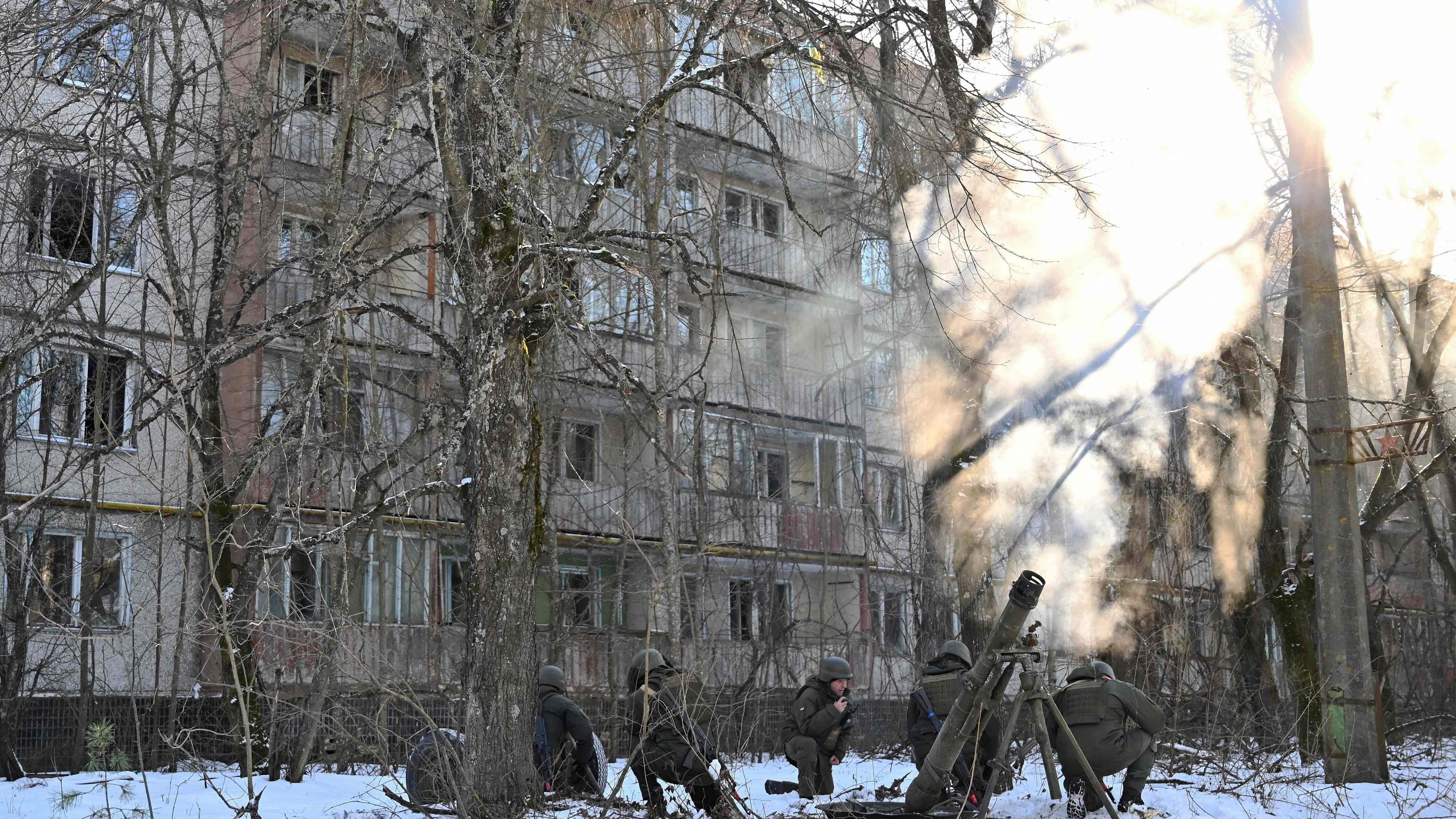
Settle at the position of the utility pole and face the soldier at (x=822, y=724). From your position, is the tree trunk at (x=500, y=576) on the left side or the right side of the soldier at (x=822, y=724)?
left

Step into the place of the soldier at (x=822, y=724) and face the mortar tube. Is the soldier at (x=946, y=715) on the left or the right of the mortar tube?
left

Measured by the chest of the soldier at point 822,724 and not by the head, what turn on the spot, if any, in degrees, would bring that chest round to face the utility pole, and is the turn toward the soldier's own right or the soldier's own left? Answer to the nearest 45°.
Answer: approximately 45° to the soldier's own left

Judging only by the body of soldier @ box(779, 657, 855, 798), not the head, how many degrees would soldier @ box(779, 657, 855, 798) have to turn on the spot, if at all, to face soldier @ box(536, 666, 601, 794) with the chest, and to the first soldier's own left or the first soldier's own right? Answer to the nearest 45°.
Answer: approximately 90° to the first soldier's own right

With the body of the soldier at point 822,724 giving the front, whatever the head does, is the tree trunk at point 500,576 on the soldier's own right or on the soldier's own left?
on the soldier's own right

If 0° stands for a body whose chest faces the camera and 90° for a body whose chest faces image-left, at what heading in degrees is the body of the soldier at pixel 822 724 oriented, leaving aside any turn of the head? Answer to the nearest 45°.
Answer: approximately 315°

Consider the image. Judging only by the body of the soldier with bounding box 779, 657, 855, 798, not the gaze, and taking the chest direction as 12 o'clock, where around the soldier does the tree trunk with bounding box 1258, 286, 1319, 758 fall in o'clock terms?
The tree trunk is roughly at 9 o'clock from the soldier.
